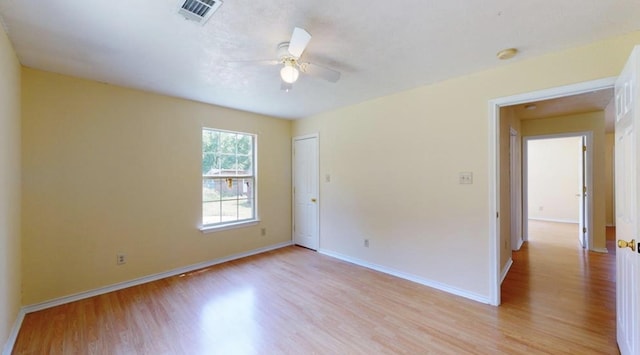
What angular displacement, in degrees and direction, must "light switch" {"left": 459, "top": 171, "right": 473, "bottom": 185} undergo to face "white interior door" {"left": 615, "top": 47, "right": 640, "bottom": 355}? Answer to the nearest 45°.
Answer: approximately 45° to its left

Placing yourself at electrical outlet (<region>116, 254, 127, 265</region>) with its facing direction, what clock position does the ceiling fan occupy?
The ceiling fan is roughly at 11 o'clock from the electrical outlet.

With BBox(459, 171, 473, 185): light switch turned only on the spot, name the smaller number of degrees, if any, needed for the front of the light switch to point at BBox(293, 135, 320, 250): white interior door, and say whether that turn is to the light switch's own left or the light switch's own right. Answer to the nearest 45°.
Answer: approximately 90° to the light switch's own right

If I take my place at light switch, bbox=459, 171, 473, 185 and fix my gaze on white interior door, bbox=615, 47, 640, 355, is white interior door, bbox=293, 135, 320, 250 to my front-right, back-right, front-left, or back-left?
back-right

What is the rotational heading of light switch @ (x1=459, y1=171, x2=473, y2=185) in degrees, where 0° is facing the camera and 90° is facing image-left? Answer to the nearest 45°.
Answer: approximately 0°

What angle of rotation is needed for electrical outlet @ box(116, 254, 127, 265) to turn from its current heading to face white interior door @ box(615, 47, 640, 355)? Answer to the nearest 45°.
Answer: approximately 45° to its left

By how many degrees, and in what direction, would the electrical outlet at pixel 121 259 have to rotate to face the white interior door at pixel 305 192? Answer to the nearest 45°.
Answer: approximately 90° to its left

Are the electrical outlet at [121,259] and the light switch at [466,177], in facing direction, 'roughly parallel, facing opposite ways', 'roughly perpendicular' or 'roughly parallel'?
roughly perpendicular
